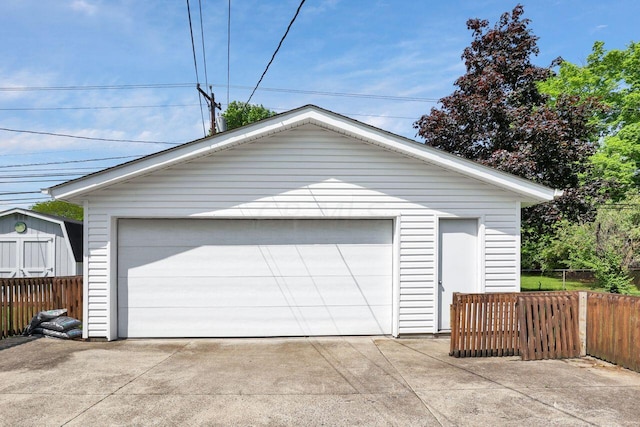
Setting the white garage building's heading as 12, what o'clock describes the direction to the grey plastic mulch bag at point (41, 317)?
The grey plastic mulch bag is roughly at 3 o'clock from the white garage building.

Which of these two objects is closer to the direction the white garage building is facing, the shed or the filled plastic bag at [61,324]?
the filled plastic bag

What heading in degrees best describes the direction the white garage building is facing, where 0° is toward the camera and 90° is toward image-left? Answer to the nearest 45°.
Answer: approximately 0°

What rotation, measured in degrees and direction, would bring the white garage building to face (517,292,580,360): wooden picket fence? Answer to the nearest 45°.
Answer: approximately 45° to its left

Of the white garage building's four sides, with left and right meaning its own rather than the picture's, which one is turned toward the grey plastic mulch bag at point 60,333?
right

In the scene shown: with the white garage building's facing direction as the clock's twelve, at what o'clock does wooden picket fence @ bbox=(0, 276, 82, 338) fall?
The wooden picket fence is roughly at 3 o'clock from the white garage building.

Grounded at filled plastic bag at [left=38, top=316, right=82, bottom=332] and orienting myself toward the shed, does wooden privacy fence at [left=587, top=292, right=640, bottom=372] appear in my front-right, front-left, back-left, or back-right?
back-right

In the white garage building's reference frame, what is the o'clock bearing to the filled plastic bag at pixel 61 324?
The filled plastic bag is roughly at 3 o'clock from the white garage building.
